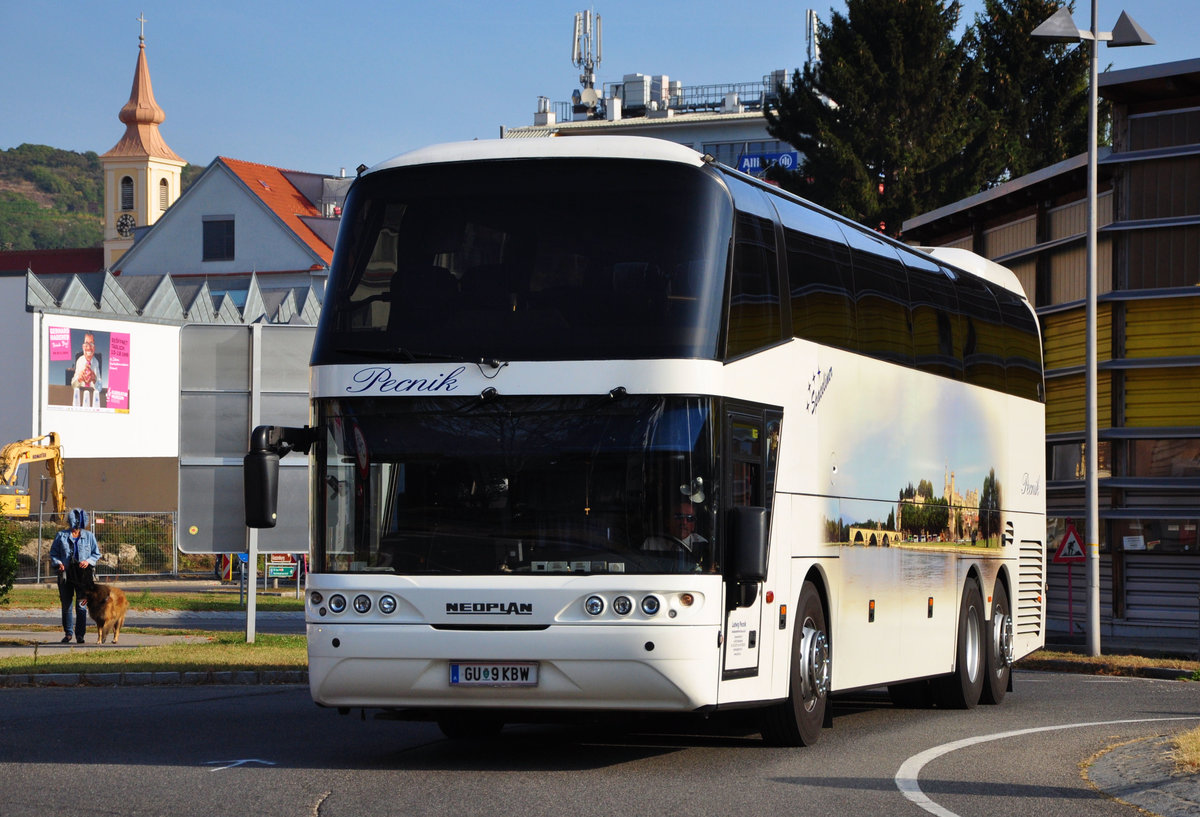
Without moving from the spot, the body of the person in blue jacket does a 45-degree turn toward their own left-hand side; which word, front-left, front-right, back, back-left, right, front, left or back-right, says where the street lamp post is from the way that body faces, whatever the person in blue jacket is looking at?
front-left

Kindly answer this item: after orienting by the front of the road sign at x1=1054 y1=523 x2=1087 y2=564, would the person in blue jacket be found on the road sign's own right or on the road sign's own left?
on the road sign's own right

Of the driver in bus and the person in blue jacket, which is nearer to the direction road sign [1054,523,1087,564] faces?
the driver in bus

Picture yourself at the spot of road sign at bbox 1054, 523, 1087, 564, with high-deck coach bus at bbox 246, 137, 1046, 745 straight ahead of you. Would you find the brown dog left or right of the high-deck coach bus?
right

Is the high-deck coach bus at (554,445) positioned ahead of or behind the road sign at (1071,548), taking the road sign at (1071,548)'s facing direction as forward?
ahead

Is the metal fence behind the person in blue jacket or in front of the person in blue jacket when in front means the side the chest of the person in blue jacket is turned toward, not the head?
behind

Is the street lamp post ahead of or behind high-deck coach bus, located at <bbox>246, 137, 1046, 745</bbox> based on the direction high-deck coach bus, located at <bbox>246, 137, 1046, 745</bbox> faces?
behind

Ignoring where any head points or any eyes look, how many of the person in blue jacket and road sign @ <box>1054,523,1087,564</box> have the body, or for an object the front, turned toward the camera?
2

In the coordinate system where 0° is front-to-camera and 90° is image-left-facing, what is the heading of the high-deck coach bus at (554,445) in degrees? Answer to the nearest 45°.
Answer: approximately 45°

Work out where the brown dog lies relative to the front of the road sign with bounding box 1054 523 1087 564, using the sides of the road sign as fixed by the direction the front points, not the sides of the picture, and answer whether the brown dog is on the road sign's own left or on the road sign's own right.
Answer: on the road sign's own right

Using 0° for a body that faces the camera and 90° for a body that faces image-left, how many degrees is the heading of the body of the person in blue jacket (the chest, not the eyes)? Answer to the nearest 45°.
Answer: approximately 0°
